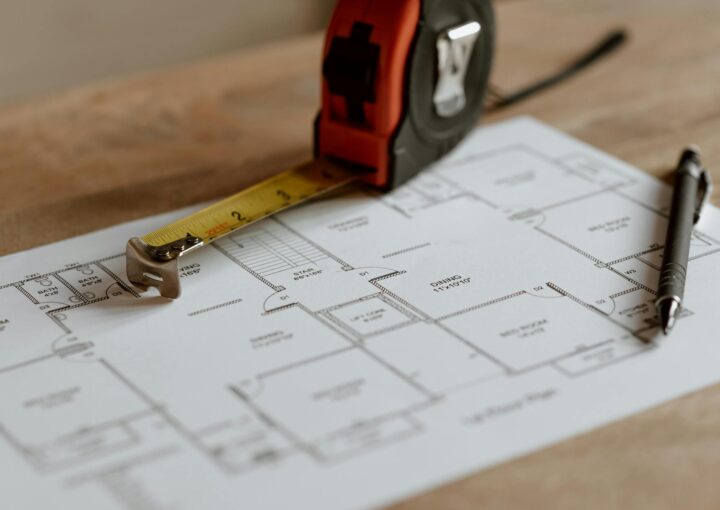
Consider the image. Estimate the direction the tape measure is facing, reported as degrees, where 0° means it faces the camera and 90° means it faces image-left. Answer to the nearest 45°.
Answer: approximately 45°
